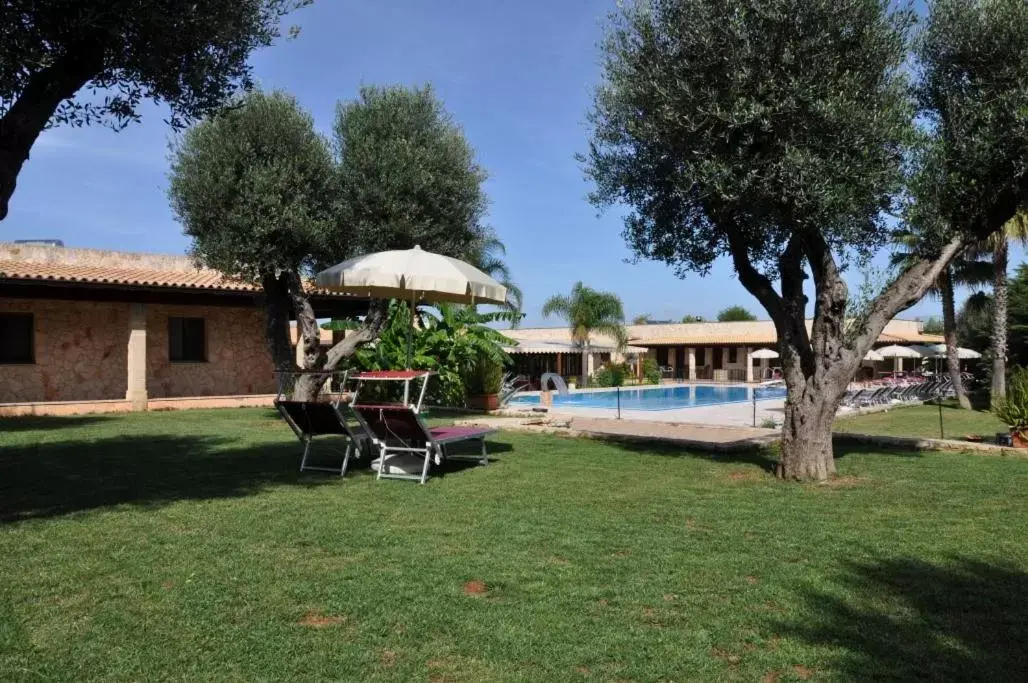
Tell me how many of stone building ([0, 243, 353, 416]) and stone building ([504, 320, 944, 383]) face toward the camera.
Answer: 2

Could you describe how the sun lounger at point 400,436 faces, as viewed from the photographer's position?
facing away from the viewer and to the right of the viewer

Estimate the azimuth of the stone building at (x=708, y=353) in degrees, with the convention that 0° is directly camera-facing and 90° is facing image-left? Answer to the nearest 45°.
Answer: approximately 0°

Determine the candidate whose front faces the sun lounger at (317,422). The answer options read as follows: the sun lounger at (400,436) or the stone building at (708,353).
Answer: the stone building
